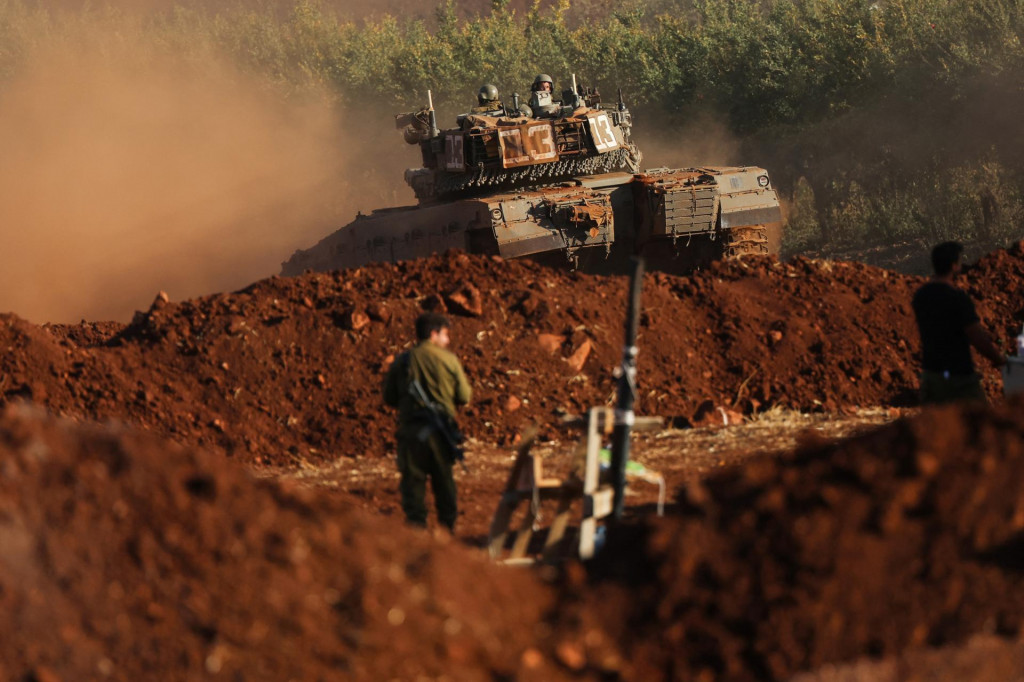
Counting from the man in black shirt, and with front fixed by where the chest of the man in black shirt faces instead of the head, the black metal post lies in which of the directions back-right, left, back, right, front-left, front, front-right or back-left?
back

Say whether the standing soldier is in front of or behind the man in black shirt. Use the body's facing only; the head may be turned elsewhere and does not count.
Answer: behind

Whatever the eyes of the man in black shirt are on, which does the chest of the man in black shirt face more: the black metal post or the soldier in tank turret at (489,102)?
the soldier in tank turret

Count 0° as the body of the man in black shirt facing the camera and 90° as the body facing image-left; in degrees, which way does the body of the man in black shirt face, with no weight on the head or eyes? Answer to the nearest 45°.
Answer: approximately 225°

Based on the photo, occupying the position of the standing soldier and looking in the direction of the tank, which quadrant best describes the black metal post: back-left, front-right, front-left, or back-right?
back-right

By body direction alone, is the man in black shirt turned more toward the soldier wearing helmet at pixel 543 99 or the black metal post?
the soldier wearing helmet

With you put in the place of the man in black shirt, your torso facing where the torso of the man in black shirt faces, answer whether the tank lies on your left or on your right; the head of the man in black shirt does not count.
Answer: on your left

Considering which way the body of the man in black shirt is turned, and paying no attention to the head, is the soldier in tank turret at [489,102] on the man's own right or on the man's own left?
on the man's own left

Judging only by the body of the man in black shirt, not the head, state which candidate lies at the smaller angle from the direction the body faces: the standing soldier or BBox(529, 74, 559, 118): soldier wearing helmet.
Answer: the soldier wearing helmet
